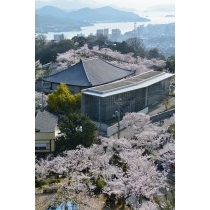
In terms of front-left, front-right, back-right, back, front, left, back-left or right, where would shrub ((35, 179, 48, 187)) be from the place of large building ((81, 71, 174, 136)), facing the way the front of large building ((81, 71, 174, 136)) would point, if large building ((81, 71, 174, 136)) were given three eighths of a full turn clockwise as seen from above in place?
front-left

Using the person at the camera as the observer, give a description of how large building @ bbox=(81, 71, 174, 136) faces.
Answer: facing the viewer and to the right of the viewer
